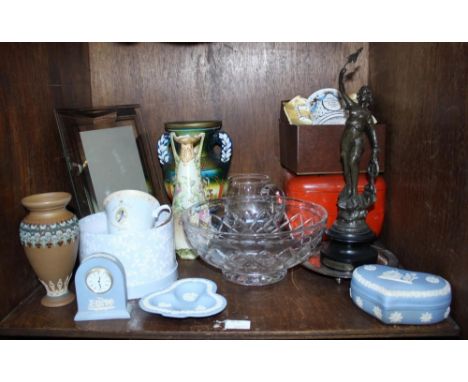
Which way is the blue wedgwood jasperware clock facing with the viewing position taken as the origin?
facing the viewer

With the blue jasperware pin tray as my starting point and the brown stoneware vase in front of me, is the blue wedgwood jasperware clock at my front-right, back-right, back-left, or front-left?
front-left

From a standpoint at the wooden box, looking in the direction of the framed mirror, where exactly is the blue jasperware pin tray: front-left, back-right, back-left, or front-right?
front-left
